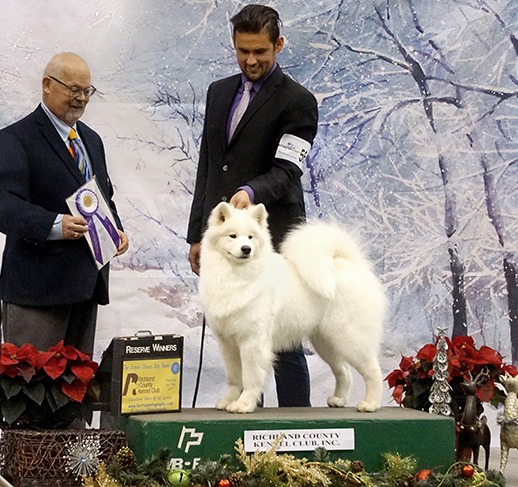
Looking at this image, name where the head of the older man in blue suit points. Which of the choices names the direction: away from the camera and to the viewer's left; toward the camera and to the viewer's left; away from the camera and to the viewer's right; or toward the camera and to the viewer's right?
toward the camera and to the viewer's right

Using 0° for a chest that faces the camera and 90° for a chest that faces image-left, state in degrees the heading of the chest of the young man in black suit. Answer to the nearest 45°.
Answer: approximately 45°

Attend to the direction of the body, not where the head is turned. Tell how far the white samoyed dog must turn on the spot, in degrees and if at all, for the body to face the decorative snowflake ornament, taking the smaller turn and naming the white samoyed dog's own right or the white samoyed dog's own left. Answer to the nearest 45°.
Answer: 0° — it already faces it

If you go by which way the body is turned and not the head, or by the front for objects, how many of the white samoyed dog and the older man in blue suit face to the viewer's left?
1

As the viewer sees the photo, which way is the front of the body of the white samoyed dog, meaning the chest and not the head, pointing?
to the viewer's left
